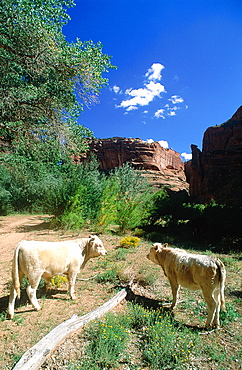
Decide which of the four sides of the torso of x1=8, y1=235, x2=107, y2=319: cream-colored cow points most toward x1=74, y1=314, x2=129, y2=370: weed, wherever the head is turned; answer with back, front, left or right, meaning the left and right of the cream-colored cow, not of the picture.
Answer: right

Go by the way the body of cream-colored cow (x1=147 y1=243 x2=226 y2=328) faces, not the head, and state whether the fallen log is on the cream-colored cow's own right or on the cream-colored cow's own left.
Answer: on the cream-colored cow's own left

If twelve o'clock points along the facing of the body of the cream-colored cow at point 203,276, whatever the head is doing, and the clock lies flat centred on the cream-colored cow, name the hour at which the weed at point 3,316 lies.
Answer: The weed is roughly at 10 o'clock from the cream-colored cow.

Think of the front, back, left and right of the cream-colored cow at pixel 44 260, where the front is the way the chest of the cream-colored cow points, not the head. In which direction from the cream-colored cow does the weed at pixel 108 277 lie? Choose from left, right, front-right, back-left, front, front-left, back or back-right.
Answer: front

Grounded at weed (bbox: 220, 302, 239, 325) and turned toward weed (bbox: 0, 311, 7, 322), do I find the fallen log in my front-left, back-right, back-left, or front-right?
front-left

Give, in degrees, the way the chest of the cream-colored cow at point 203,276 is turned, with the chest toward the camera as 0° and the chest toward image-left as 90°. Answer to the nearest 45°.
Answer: approximately 135°

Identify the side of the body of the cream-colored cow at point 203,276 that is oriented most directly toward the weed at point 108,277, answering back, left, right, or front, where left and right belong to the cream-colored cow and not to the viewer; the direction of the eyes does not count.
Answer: front

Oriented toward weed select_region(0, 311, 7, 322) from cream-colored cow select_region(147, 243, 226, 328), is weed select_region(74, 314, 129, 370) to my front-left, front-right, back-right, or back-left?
front-left

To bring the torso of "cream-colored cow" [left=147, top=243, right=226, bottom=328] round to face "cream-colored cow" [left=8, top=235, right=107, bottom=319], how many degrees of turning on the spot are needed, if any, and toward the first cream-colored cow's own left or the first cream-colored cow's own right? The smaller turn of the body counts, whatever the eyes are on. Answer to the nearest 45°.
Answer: approximately 45° to the first cream-colored cow's own left

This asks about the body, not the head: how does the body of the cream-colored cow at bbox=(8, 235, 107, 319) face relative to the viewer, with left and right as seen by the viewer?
facing away from the viewer and to the right of the viewer

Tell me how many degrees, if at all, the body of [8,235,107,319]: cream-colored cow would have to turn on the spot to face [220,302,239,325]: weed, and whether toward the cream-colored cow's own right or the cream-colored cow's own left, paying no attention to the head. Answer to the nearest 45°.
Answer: approximately 45° to the cream-colored cow's own right

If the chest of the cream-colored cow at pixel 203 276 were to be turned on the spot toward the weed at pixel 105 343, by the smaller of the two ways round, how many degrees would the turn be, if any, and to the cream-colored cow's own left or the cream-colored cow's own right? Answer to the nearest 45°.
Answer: approximately 90° to the cream-colored cow's own left

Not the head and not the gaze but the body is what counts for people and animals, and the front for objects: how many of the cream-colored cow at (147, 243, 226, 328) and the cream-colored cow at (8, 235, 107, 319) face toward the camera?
0
